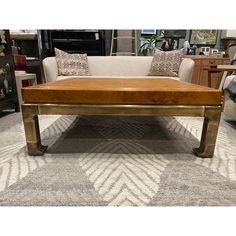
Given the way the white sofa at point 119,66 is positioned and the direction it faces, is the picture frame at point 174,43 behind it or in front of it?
behind

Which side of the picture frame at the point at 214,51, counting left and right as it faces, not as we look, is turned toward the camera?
front

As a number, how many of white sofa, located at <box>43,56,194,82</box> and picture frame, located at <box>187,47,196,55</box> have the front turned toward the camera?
2

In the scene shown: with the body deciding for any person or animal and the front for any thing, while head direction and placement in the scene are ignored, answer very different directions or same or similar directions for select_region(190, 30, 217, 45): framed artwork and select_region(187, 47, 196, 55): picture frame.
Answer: same or similar directions

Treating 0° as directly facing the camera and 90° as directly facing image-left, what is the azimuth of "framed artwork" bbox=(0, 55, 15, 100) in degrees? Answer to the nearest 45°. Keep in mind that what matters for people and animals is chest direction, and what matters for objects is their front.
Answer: approximately 315°

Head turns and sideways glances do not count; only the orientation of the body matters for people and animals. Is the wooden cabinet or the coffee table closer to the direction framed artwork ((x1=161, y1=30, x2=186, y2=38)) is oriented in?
the coffee table

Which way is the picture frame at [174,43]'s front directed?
toward the camera

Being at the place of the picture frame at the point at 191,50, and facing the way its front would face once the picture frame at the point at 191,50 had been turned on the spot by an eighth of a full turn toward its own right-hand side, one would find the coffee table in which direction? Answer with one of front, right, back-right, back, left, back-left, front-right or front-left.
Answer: front-left

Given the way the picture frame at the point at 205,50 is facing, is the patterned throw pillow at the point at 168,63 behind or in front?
in front

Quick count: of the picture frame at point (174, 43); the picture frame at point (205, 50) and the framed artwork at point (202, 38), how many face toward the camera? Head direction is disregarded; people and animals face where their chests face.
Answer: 3

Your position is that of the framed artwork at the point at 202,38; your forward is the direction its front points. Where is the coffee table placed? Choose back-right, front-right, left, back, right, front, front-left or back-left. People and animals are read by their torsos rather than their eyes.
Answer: front

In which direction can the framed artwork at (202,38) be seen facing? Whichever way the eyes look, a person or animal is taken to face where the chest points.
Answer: toward the camera
